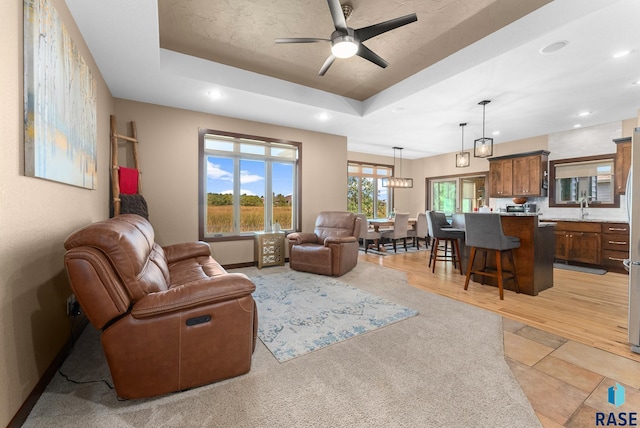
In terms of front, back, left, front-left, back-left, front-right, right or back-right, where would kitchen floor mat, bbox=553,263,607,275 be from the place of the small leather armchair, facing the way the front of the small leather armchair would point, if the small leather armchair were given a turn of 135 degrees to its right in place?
right

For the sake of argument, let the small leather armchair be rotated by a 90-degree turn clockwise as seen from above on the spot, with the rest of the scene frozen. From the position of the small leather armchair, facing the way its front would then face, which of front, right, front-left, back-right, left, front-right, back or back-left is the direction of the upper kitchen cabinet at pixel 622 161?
back-right

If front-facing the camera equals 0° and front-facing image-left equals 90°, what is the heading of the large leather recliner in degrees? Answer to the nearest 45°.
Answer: approximately 270°

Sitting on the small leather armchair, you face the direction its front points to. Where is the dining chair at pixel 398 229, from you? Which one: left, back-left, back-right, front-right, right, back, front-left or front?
back

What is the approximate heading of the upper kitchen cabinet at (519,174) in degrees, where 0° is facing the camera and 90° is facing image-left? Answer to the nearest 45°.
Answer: approximately 45°
